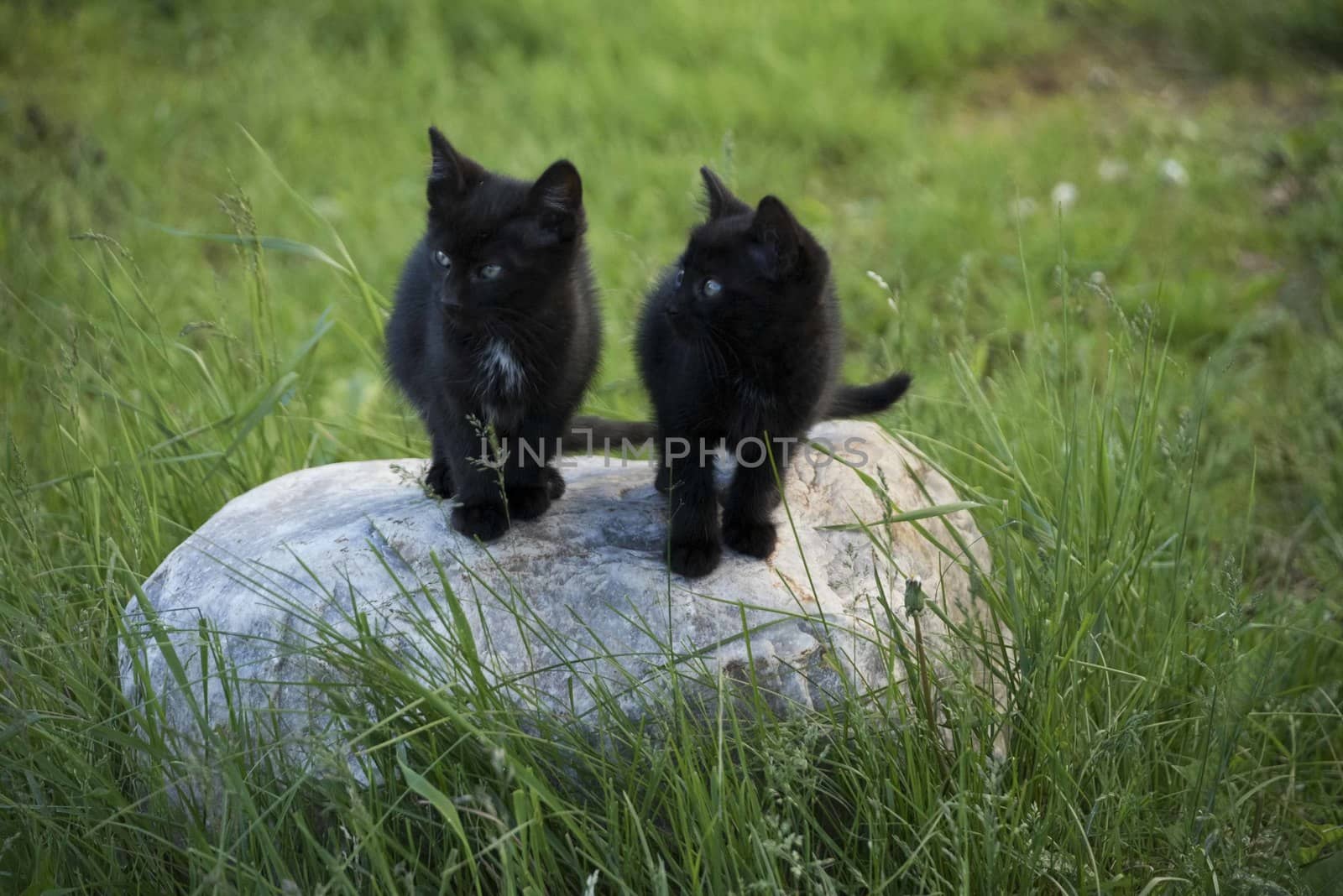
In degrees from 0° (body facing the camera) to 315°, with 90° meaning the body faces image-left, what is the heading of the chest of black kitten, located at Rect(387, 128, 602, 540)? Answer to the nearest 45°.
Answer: approximately 0°

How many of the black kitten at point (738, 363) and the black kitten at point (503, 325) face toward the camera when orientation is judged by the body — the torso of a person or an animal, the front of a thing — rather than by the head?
2

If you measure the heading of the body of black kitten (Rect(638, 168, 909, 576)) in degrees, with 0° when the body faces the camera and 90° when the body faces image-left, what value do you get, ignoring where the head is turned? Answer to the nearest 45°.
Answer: approximately 0°

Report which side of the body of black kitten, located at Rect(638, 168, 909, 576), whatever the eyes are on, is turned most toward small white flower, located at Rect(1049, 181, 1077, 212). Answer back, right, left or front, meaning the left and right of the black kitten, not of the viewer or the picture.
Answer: back

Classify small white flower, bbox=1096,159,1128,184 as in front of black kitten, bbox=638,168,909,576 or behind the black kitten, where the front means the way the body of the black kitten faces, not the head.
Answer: behind

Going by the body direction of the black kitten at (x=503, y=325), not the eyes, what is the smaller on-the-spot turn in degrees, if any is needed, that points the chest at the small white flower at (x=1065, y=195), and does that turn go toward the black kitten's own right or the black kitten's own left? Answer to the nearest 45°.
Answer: approximately 135° to the black kitten's own left

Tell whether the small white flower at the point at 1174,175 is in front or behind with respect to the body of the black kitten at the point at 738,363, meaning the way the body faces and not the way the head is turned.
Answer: behind
